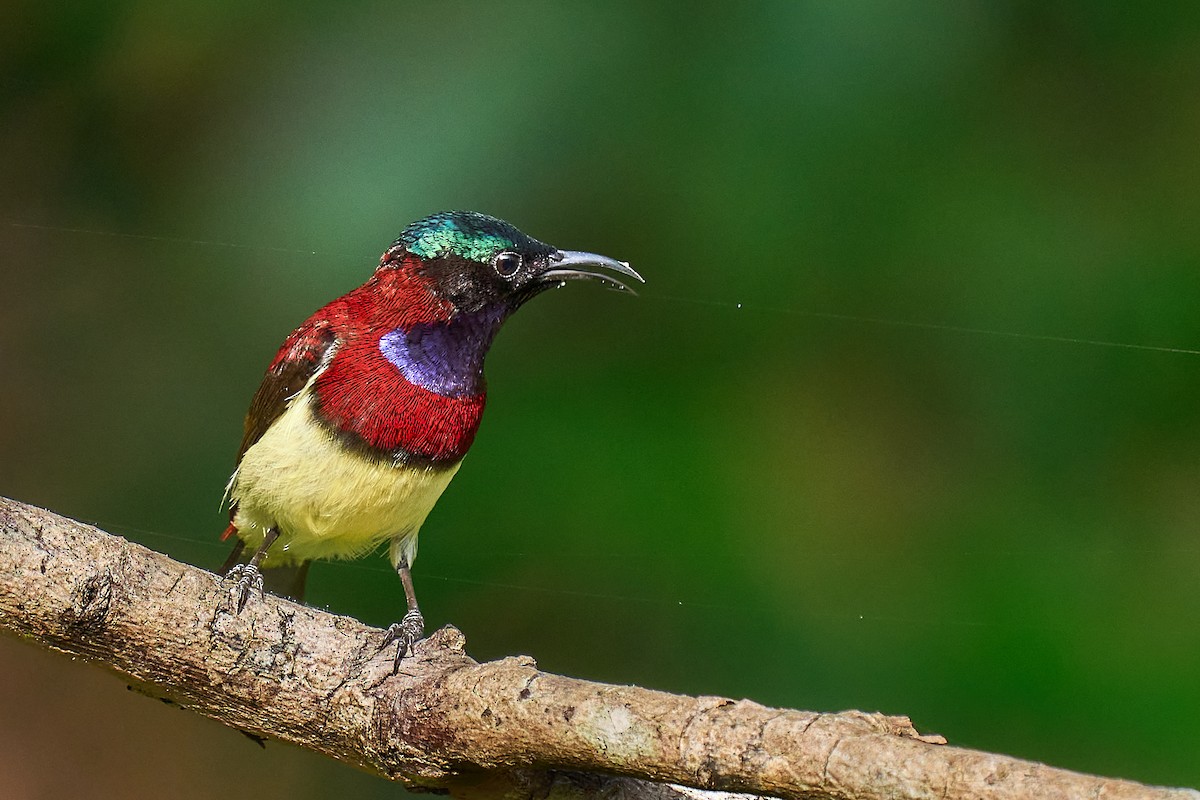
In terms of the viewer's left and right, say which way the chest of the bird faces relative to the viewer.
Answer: facing the viewer and to the right of the viewer
